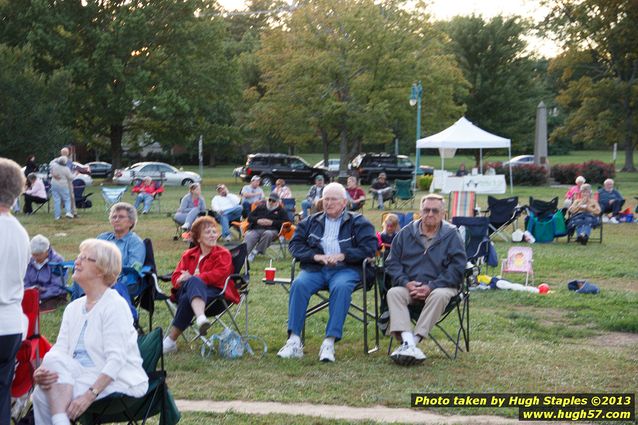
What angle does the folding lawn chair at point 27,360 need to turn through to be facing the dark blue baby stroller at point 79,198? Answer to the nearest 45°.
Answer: approximately 135° to its right

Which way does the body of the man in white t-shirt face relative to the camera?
toward the camera

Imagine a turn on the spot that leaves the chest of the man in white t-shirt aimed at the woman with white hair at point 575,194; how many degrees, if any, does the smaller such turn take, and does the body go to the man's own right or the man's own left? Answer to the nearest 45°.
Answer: approximately 90° to the man's own left

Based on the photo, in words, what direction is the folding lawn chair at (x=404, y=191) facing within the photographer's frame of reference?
facing the viewer

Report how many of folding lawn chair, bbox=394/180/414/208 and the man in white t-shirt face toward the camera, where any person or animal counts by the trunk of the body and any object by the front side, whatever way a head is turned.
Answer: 2

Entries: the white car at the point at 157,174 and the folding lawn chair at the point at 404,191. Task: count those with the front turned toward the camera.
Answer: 1

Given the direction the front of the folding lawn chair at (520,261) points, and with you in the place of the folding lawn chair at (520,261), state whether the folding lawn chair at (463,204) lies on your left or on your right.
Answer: on your right

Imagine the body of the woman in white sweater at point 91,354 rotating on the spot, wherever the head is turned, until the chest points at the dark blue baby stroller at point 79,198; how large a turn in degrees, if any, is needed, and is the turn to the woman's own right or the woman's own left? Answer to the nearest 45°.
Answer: approximately 135° to the woman's own right

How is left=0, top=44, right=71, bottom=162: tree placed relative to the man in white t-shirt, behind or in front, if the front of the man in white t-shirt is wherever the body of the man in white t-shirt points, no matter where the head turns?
behind

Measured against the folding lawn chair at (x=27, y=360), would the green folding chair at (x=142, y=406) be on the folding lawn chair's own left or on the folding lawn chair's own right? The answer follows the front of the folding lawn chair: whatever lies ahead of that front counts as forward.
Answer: on the folding lawn chair's own left

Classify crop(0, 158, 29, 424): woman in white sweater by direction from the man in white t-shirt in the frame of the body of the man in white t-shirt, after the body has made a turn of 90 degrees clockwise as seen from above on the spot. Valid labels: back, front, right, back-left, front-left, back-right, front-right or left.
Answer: left
